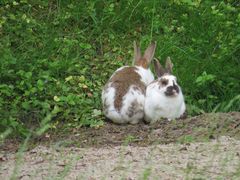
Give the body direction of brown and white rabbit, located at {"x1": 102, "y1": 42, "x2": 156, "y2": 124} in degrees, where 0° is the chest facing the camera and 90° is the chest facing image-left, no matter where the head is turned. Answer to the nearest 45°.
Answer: approximately 225°

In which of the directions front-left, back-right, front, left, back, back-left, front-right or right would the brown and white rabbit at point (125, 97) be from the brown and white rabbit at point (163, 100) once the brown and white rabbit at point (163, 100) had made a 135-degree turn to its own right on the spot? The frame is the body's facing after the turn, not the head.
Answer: front

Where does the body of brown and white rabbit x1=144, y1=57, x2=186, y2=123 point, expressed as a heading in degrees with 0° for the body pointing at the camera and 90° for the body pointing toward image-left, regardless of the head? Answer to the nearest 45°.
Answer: approximately 315°
